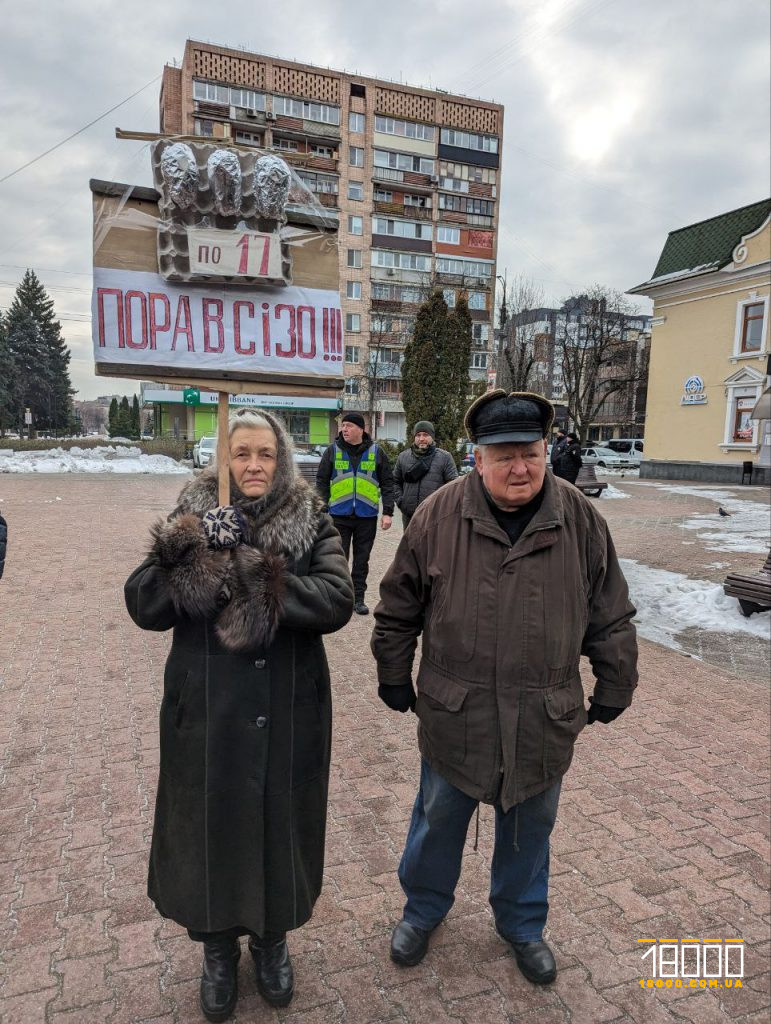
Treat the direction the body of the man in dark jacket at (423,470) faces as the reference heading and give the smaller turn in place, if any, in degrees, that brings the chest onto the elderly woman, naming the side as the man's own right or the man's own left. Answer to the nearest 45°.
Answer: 0° — they already face them

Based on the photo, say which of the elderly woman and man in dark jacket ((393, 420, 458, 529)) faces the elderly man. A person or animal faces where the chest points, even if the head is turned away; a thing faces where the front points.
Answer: the man in dark jacket

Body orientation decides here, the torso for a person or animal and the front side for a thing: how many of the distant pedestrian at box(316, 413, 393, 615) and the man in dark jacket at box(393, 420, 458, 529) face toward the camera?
2

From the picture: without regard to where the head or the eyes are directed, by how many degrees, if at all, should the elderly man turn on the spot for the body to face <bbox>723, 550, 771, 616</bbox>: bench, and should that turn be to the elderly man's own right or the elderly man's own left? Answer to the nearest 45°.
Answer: approximately 135° to the elderly man's own left

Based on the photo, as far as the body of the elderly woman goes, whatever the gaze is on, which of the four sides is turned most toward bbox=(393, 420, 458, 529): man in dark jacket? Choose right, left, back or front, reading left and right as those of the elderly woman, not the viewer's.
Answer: back

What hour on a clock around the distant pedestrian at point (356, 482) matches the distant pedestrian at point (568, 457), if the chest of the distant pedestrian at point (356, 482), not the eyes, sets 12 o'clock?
the distant pedestrian at point (568, 457) is roughly at 7 o'clock from the distant pedestrian at point (356, 482).

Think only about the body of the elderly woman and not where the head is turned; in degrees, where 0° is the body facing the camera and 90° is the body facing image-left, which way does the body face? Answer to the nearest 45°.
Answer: approximately 0°

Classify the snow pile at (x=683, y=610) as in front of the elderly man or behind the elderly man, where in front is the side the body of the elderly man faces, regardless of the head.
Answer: behind

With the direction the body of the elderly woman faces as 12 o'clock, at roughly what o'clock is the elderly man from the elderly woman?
The elderly man is roughly at 9 o'clock from the elderly woman.

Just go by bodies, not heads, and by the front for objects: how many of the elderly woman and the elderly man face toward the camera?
2

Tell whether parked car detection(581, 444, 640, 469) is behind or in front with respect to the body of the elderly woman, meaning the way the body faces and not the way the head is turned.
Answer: behind

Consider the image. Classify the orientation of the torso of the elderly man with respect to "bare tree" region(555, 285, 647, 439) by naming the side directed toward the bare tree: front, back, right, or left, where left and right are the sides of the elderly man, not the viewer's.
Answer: back
